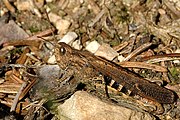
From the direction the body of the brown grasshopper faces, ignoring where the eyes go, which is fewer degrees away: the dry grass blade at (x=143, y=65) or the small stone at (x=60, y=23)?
the small stone

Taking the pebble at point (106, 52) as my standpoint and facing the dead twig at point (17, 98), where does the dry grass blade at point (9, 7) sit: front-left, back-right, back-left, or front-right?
front-right

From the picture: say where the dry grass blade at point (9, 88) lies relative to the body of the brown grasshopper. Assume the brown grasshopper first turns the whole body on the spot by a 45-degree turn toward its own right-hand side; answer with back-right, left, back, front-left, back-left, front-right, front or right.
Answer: front-left

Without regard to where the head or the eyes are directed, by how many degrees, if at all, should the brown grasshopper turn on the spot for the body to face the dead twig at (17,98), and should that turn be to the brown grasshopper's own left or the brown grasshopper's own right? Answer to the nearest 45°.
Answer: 0° — it already faces it

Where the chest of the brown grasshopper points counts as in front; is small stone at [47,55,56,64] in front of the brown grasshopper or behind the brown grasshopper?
in front

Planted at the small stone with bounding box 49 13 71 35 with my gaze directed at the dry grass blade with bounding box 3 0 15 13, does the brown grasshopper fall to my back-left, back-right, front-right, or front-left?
back-left

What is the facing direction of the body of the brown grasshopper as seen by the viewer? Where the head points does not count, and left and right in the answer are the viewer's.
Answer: facing to the left of the viewer

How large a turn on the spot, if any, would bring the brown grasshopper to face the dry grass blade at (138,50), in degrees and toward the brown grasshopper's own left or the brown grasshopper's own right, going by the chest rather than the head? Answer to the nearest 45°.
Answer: approximately 135° to the brown grasshopper's own right
